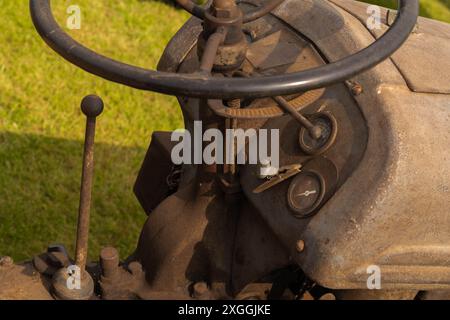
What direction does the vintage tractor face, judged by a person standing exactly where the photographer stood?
facing away from the viewer and to the right of the viewer
